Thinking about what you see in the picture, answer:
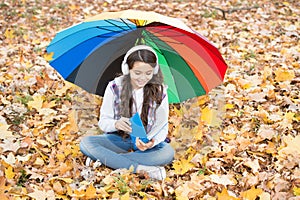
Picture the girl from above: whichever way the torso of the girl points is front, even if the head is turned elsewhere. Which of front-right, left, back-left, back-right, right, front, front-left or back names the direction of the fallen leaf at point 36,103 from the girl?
back-right

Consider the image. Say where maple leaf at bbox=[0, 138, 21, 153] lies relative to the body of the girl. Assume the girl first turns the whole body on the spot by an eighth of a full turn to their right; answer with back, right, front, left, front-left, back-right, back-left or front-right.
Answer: front-right

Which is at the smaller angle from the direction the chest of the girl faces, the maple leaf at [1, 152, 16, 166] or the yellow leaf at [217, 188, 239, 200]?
the yellow leaf

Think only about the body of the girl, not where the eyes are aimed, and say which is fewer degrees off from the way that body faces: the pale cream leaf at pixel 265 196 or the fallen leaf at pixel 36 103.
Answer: the pale cream leaf

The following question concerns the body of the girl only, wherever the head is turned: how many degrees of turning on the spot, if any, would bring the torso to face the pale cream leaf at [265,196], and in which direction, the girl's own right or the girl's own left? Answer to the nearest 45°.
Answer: approximately 45° to the girl's own left

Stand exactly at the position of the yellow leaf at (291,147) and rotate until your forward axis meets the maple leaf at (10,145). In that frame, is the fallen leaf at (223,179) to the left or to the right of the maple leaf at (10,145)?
left

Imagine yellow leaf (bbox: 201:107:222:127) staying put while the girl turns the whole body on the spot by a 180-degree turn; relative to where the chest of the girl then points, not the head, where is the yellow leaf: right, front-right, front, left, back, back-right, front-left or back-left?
front-right

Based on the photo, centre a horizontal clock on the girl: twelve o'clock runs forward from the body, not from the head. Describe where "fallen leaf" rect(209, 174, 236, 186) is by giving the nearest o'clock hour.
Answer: The fallen leaf is roughly at 10 o'clock from the girl.

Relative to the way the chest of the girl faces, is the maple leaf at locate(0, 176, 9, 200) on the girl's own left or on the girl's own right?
on the girl's own right

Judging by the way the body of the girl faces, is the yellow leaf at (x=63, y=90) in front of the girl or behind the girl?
behind

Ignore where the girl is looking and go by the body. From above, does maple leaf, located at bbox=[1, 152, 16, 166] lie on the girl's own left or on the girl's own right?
on the girl's own right

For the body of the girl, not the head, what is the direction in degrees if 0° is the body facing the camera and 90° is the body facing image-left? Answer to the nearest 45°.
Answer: approximately 0°

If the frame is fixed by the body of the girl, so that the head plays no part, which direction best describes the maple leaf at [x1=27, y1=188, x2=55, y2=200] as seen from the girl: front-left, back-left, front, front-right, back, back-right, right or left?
front-right
